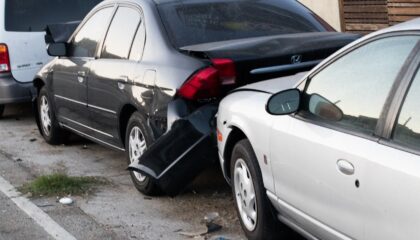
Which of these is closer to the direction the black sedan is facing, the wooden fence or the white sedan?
the wooden fence

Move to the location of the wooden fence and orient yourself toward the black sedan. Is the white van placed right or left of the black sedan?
right

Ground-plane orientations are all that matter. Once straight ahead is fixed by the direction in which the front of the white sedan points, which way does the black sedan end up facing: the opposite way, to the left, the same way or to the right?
the same way

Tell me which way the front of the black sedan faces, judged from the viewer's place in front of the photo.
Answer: facing away from the viewer and to the left of the viewer

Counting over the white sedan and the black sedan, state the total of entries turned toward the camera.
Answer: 0

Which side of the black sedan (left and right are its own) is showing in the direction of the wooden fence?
right

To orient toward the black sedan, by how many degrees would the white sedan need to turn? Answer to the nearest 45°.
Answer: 0° — it already faces it

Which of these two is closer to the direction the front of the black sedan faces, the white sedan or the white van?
the white van

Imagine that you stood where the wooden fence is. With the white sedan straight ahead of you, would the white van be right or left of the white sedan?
right

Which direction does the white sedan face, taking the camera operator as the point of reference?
facing away from the viewer and to the left of the viewer
